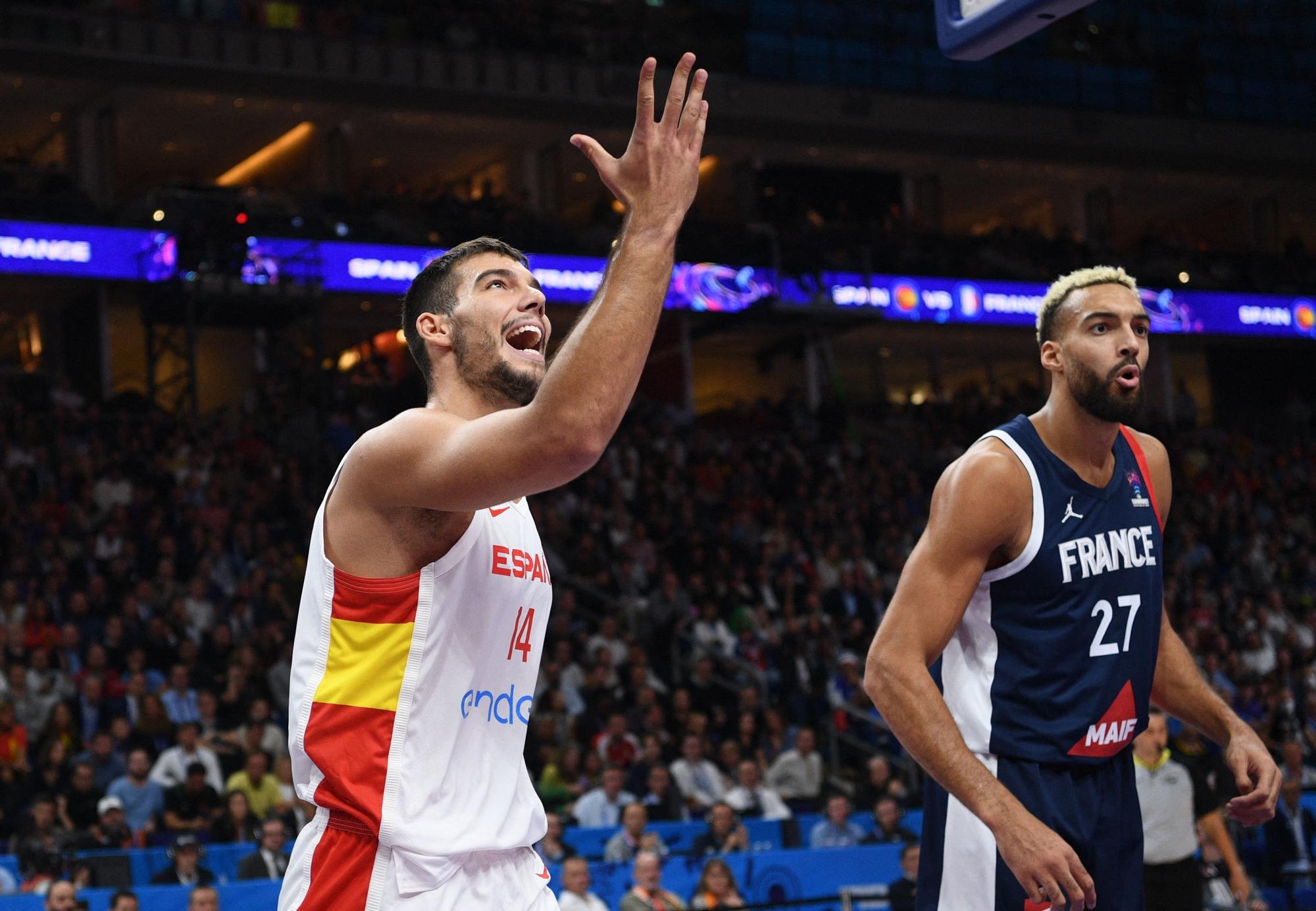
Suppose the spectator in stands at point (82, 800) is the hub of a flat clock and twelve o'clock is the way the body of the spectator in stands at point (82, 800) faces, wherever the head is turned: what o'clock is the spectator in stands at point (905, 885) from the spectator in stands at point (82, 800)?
the spectator in stands at point (905, 885) is roughly at 10 o'clock from the spectator in stands at point (82, 800).

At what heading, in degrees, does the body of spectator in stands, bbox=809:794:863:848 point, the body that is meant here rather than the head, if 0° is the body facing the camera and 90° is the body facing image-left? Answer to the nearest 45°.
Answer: approximately 0°

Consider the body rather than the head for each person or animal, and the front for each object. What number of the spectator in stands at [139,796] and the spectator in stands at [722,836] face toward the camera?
2

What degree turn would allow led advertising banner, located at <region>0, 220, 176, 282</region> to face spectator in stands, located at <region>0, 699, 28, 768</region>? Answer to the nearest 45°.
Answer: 0° — it already faces them

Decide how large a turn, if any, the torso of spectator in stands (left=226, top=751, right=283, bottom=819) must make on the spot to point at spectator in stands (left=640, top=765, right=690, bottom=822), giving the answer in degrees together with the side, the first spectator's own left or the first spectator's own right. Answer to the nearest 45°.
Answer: approximately 90° to the first spectator's own left

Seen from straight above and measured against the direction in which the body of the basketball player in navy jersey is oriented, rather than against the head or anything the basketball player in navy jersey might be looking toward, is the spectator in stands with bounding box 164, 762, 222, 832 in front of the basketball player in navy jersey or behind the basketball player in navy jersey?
behind

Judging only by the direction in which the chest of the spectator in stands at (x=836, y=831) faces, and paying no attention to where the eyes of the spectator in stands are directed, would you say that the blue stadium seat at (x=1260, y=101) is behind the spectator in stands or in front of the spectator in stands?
behind

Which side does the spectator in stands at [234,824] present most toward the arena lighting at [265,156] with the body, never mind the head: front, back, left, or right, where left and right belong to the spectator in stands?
back

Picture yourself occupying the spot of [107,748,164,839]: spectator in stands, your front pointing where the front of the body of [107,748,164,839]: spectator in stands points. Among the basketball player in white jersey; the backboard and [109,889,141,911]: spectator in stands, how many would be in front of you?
3
